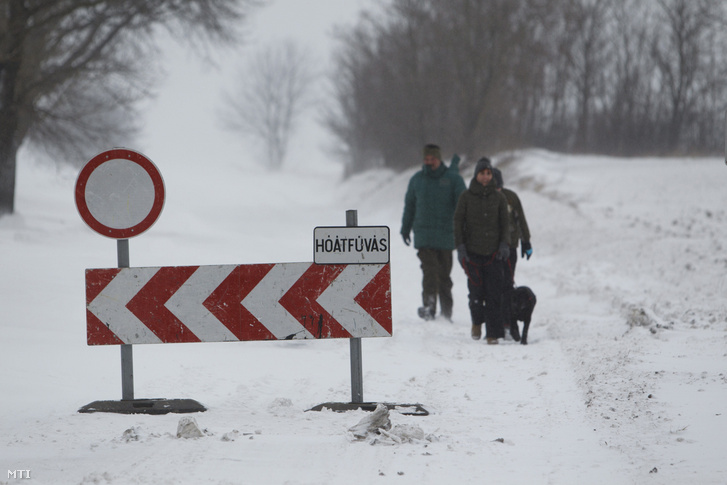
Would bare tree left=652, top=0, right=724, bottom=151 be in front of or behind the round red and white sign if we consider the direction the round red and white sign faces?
behind

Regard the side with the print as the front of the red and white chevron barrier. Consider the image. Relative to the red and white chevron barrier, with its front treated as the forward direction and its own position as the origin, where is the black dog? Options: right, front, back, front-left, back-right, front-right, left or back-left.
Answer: back-left

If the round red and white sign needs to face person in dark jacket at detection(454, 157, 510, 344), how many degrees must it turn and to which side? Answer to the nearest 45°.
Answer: approximately 135° to its left

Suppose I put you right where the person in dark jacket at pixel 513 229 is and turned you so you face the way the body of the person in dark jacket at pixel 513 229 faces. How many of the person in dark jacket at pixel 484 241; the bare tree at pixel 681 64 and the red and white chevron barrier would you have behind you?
1
